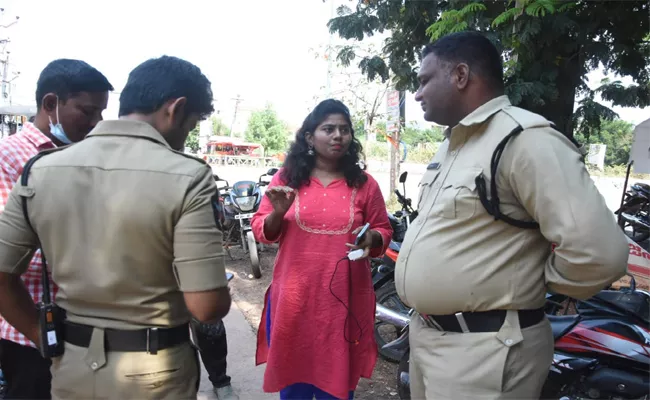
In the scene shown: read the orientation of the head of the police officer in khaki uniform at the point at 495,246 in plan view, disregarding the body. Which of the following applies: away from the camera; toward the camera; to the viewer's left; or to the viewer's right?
to the viewer's left

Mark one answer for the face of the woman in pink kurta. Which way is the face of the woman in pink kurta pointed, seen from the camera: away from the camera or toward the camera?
toward the camera

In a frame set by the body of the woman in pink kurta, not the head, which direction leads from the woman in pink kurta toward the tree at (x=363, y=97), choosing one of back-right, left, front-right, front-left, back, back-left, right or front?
back

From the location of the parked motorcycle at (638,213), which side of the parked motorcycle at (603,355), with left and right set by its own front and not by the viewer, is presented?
left

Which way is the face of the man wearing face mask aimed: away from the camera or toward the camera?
toward the camera

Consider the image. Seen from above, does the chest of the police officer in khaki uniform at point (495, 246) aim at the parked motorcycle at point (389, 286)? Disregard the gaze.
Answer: no

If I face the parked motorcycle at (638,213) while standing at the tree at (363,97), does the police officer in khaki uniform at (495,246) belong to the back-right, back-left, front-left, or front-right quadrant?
front-right

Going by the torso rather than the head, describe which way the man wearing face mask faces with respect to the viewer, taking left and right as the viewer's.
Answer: facing to the right of the viewer

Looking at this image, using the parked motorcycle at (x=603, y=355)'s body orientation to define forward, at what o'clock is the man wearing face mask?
The man wearing face mask is roughly at 5 o'clock from the parked motorcycle.

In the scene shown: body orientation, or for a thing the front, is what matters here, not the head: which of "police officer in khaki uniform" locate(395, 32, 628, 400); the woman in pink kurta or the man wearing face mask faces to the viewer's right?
the man wearing face mask

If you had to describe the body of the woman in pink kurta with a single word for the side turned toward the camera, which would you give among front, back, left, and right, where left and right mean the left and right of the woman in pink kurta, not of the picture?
front
